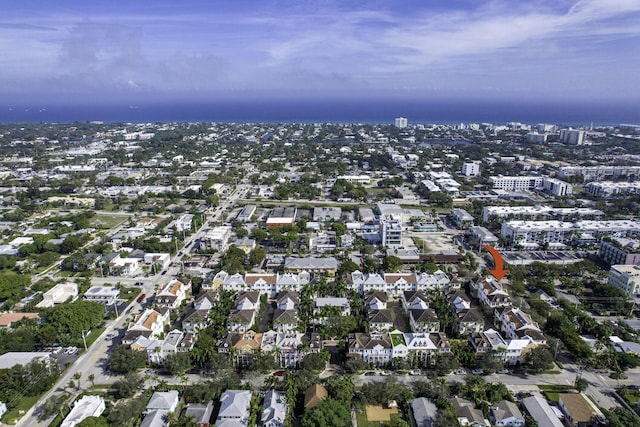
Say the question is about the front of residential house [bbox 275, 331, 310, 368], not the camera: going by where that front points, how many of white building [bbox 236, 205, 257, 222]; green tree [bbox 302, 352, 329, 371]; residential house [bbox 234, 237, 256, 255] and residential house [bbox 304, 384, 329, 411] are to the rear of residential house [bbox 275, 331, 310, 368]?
2

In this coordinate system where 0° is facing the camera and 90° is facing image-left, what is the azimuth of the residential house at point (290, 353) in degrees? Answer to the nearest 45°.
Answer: approximately 0°

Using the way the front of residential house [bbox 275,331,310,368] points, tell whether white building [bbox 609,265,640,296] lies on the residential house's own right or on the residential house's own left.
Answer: on the residential house's own left

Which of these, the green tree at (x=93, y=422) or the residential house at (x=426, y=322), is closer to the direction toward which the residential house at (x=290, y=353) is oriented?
the green tree

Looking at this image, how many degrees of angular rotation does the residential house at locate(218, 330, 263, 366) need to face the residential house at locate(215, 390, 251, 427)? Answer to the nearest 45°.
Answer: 0° — it already faces it

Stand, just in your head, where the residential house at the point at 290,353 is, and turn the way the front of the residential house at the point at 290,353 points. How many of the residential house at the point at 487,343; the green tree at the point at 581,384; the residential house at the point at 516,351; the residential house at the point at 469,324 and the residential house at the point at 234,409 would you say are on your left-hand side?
4

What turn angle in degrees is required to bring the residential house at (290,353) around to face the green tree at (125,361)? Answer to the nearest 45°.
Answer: approximately 90° to its right

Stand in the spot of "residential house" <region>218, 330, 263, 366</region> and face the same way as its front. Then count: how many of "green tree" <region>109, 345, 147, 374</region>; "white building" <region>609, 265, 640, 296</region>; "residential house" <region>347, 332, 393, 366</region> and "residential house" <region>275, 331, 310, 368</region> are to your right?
1

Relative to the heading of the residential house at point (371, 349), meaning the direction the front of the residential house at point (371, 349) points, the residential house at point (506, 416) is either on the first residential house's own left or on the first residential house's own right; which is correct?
on the first residential house's own left

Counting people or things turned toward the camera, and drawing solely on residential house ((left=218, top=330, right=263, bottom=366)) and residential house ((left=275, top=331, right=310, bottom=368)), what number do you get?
2

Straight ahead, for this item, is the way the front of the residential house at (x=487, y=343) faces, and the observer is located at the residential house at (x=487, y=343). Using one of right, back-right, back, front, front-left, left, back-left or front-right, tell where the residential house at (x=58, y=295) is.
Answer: right

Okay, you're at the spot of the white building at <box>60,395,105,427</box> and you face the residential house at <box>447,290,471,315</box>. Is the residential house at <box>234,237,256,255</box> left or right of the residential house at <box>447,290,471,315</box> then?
left

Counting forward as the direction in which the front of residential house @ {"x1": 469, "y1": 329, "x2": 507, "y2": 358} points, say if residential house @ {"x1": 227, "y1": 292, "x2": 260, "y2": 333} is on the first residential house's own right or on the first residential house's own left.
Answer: on the first residential house's own right

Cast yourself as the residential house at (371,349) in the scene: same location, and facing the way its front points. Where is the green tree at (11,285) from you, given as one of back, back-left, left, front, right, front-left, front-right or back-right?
right

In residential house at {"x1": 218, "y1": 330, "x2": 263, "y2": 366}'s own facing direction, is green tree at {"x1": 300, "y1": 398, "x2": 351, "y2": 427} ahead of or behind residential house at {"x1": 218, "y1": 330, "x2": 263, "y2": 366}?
ahead

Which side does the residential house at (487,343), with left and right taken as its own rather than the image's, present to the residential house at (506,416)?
front

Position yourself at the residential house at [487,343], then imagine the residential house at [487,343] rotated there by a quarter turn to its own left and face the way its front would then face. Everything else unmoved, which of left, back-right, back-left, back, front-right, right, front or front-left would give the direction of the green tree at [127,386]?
back-right
